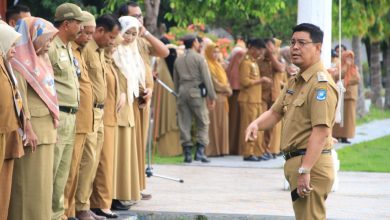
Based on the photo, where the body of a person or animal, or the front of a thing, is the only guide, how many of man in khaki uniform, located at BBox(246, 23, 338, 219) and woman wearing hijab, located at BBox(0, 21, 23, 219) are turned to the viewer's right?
1

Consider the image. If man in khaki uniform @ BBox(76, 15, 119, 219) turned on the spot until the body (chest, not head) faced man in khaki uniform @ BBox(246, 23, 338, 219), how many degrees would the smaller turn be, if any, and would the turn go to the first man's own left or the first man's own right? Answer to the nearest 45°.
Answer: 0° — they already face them

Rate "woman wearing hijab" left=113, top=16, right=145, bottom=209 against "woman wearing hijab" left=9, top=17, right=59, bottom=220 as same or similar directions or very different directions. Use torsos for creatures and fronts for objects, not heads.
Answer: same or similar directions

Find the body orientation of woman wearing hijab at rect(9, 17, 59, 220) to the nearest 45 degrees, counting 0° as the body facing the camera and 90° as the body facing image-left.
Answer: approximately 315°

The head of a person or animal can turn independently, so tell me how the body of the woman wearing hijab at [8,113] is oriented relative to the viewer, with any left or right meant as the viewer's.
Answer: facing to the right of the viewer

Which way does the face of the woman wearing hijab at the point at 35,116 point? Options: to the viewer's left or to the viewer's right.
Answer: to the viewer's right

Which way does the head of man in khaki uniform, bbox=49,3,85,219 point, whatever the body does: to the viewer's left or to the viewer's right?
to the viewer's right

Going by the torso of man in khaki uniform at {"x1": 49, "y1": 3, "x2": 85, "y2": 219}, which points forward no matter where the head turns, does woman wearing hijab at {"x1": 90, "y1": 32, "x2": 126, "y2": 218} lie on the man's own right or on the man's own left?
on the man's own left

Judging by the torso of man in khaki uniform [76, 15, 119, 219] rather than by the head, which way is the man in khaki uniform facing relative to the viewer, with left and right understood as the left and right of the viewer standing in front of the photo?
facing the viewer and to the right of the viewer
